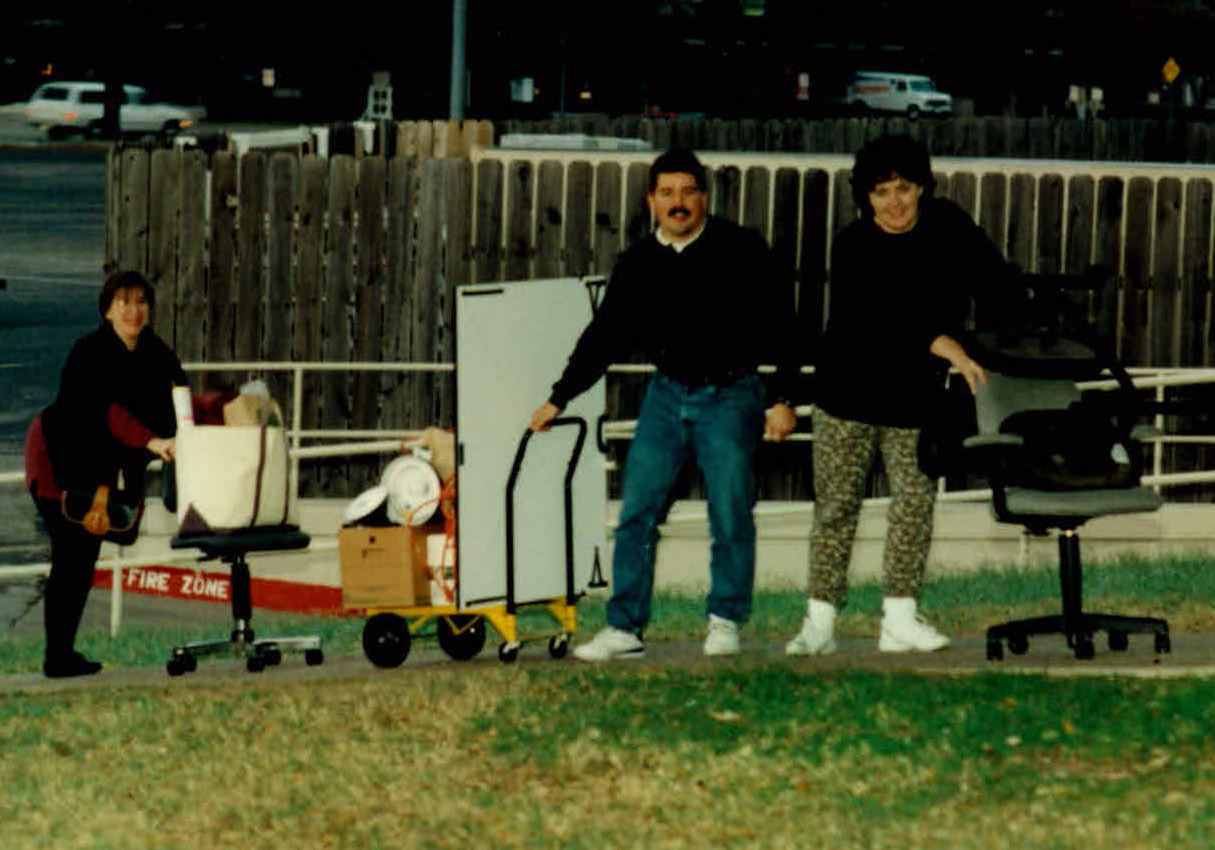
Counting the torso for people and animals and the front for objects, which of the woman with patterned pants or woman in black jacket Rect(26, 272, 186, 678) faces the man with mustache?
the woman in black jacket

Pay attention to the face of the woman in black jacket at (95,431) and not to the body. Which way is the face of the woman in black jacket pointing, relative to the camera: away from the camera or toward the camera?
toward the camera

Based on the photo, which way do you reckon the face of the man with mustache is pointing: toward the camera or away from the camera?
toward the camera

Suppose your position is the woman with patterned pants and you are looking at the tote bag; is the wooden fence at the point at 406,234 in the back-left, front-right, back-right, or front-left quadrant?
front-right

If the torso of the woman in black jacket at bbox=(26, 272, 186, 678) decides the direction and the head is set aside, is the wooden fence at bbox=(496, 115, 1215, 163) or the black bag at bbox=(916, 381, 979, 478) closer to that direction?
the black bag

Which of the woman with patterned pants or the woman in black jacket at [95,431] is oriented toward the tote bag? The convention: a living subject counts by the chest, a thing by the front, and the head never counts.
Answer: the woman in black jacket

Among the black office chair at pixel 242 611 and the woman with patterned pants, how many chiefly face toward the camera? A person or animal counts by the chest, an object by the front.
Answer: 1

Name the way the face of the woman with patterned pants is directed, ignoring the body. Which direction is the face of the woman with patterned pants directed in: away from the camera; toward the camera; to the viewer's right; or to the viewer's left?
toward the camera

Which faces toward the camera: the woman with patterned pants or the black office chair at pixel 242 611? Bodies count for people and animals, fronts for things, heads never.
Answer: the woman with patterned pants

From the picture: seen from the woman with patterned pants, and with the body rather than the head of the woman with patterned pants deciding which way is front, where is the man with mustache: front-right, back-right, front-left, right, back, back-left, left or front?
right

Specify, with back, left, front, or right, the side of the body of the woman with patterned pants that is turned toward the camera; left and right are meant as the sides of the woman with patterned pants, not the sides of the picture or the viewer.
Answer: front

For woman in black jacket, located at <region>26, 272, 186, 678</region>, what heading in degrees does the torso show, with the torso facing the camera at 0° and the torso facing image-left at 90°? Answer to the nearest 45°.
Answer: approximately 315°
